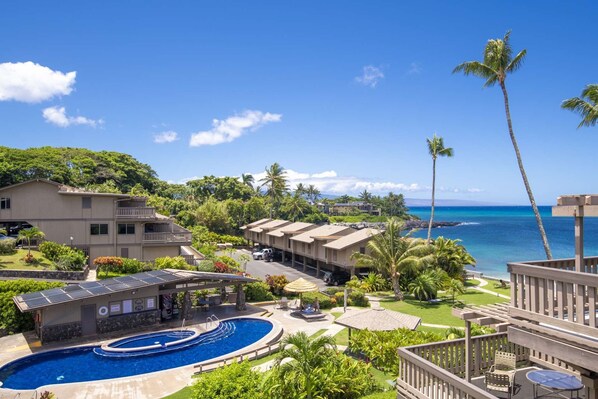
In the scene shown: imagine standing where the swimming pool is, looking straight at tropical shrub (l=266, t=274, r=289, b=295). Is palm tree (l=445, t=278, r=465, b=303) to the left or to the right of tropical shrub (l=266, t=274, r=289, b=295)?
right

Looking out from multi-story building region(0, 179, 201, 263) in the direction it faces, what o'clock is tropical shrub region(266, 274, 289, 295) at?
The tropical shrub is roughly at 1 o'clock from the multi-story building.

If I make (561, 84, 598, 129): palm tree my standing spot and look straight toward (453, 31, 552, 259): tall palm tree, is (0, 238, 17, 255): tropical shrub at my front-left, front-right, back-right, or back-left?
front-left

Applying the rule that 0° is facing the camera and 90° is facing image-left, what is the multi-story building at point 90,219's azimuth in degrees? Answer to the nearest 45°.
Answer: approximately 270°

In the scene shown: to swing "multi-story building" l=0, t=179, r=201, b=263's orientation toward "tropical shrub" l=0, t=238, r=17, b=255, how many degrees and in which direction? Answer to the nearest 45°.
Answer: approximately 135° to its right

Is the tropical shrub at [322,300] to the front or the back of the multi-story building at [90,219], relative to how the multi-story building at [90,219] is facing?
to the front
